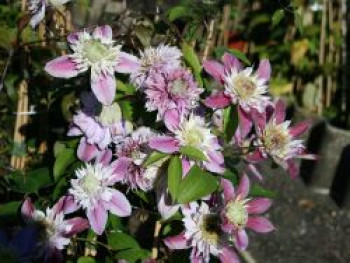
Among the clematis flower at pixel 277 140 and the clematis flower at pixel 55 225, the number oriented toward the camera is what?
2

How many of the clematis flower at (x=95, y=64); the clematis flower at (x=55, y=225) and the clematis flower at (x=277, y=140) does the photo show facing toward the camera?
3

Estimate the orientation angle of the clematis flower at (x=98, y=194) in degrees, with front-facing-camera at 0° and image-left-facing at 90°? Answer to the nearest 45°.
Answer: approximately 45°

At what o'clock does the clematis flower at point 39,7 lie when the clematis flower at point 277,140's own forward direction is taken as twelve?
the clematis flower at point 39,7 is roughly at 3 o'clock from the clematis flower at point 277,140.
